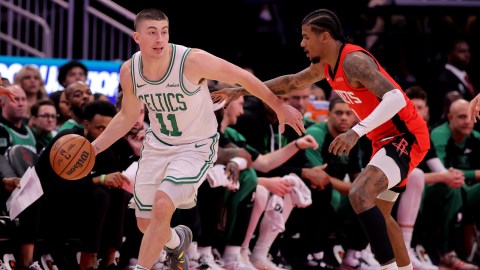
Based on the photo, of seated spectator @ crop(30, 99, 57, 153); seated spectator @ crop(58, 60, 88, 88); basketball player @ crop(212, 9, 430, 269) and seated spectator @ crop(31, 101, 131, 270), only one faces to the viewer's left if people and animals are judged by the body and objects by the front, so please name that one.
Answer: the basketball player

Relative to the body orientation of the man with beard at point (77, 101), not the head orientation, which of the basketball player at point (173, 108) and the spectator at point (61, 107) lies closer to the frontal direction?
the basketball player

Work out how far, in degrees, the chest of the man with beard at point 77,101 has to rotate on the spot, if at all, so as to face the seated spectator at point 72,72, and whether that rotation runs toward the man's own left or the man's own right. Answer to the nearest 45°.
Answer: approximately 135° to the man's own left

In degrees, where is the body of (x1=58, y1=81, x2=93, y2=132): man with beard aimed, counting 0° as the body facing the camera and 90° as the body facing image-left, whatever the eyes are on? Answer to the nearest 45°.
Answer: approximately 315°

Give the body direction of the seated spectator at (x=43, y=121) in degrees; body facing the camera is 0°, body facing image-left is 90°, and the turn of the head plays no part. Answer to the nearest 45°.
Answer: approximately 315°

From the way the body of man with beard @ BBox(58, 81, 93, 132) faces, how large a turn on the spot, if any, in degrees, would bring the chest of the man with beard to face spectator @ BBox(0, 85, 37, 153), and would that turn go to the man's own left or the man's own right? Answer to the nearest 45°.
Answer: approximately 135° to the man's own right

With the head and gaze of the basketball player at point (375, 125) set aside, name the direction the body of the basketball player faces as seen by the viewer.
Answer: to the viewer's left

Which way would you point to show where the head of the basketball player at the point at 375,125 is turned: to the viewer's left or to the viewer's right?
to the viewer's left

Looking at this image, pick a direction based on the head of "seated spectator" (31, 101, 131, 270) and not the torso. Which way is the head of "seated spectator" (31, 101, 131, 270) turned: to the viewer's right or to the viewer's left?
to the viewer's right
